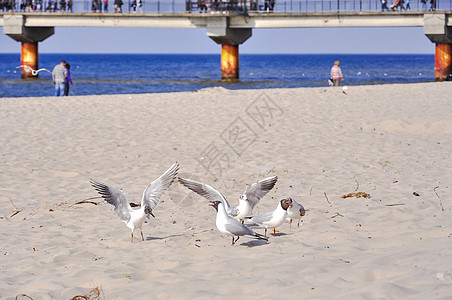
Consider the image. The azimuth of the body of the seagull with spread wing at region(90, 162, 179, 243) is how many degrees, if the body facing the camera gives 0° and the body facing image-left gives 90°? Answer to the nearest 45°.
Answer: approximately 315°

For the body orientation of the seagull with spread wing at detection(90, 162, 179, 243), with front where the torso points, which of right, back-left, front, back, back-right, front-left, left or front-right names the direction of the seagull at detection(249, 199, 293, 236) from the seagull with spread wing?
front-left

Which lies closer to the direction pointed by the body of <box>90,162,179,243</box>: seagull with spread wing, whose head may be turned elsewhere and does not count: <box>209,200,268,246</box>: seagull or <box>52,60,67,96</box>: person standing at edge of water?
the seagull

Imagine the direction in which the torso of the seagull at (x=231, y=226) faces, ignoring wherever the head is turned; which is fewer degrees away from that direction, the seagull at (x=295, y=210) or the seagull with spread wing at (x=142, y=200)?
the seagull with spread wing

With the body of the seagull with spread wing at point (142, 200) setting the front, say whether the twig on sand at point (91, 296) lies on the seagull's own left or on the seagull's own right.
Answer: on the seagull's own right

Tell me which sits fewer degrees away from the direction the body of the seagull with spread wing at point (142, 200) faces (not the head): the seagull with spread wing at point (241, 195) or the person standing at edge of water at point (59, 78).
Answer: the seagull with spread wing

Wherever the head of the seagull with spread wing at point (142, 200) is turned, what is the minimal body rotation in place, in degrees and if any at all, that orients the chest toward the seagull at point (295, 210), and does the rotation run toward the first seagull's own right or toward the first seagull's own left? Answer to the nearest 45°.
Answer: approximately 45° to the first seagull's own left

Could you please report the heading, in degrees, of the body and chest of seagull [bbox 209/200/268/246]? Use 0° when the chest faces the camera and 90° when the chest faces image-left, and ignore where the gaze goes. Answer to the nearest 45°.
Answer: approximately 90°

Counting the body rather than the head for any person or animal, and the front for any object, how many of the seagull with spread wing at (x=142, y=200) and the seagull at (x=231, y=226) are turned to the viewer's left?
1

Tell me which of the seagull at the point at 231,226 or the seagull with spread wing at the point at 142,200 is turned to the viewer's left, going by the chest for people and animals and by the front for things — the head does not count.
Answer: the seagull
